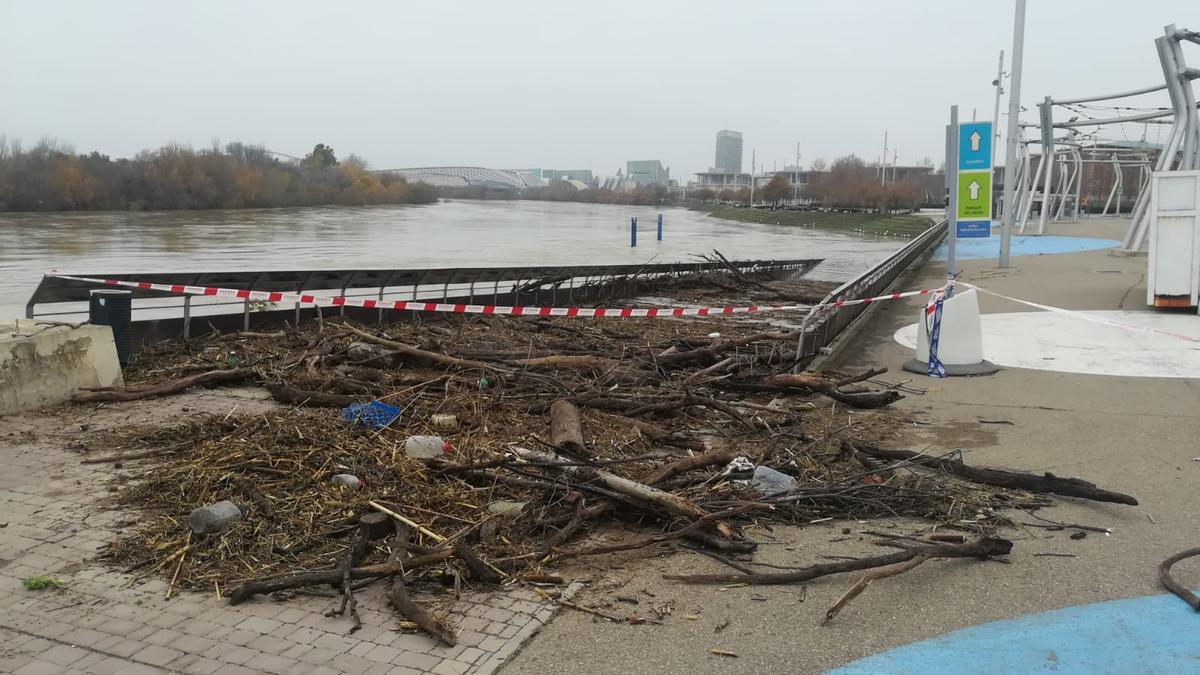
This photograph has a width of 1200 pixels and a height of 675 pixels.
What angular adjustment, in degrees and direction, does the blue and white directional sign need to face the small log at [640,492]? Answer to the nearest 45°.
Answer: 0° — it already faces it

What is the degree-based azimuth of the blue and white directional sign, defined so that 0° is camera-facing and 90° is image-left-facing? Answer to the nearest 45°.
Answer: approximately 0°

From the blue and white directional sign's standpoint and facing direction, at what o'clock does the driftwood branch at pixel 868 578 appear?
The driftwood branch is roughly at 12 o'clock from the blue and white directional sign.

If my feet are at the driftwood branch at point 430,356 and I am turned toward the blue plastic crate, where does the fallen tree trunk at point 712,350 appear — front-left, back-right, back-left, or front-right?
back-left

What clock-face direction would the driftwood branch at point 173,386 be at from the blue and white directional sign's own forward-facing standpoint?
The driftwood branch is roughly at 1 o'clock from the blue and white directional sign.

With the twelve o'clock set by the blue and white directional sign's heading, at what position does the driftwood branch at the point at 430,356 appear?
The driftwood branch is roughly at 1 o'clock from the blue and white directional sign.

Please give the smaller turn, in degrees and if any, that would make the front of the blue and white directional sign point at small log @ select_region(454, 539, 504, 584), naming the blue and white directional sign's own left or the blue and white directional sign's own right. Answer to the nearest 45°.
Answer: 0° — it already faces it
